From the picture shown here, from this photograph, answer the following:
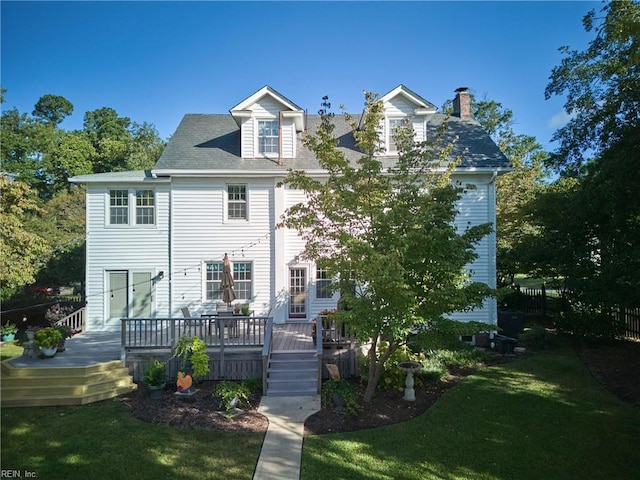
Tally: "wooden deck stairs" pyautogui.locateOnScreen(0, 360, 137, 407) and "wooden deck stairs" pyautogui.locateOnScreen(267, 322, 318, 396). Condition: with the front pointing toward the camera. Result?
2

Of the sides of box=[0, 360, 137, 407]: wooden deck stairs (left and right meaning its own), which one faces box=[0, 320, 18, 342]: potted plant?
back

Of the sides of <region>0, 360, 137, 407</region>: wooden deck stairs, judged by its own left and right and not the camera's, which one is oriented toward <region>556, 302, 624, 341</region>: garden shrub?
left

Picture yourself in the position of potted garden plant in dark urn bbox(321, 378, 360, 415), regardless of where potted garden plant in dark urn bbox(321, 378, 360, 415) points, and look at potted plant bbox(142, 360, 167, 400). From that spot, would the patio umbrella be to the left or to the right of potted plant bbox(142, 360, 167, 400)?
right

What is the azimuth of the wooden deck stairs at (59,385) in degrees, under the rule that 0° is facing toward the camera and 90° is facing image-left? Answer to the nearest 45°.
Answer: approximately 0°

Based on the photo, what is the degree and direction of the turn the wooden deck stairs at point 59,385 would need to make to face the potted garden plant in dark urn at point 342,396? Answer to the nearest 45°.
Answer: approximately 45° to its left

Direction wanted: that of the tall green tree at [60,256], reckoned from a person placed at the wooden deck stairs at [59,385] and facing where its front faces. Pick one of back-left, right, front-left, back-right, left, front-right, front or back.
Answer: back

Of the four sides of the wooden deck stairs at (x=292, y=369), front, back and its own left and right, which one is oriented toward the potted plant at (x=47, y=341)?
right

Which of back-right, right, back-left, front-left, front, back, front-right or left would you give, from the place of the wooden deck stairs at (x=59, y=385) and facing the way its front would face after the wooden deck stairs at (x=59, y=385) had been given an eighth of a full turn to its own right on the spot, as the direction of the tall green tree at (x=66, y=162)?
back-right
